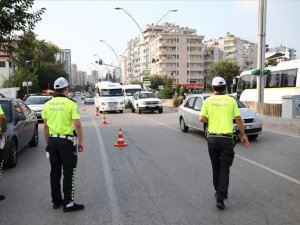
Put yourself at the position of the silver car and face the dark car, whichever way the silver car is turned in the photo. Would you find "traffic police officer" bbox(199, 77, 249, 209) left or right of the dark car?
left

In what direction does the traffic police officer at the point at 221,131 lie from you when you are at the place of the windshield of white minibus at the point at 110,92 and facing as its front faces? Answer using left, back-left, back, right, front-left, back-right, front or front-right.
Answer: front

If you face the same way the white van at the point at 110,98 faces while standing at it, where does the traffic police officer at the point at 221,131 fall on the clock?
The traffic police officer is roughly at 12 o'clock from the white van.

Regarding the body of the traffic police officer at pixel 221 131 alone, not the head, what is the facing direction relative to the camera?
away from the camera

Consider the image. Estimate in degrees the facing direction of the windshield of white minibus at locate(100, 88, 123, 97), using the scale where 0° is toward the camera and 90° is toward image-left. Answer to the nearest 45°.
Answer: approximately 0°

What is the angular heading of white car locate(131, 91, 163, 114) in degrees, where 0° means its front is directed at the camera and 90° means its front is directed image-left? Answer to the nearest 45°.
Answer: approximately 315°

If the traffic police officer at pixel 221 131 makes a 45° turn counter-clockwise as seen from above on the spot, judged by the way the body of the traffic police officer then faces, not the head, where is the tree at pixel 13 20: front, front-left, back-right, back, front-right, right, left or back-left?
front

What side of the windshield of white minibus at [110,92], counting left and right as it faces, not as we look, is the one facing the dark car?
front

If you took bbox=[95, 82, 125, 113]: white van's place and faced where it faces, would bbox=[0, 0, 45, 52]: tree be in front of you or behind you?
in front

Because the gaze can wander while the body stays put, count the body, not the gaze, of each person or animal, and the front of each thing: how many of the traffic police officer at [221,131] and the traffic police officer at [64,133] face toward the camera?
0

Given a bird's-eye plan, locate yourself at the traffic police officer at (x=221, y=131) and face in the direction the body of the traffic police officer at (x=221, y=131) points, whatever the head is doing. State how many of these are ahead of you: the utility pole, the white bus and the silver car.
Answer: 3

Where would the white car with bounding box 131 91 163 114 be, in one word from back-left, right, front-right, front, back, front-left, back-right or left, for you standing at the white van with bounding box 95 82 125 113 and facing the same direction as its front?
front-left

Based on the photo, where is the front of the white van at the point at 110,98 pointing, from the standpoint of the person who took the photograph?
facing the viewer

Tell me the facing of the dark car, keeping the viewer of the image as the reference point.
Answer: facing the viewer and to the left of the viewer

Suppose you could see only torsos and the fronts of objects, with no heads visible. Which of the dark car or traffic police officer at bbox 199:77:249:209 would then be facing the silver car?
the traffic police officer

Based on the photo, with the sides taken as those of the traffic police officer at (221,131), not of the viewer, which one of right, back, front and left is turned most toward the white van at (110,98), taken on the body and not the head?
front
